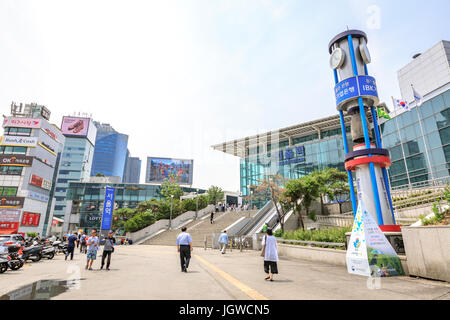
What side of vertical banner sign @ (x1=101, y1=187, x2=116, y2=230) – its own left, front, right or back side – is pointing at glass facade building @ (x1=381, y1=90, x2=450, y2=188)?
left

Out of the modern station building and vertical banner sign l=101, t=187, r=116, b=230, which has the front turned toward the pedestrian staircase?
the modern station building

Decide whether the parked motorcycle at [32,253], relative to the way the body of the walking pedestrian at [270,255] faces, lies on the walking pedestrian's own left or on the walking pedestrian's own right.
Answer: on the walking pedestrian's own left

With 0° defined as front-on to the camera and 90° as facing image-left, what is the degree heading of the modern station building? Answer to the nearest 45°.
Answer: approximately 45°

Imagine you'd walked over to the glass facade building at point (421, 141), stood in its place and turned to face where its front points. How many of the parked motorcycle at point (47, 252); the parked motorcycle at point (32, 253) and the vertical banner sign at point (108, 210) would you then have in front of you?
3

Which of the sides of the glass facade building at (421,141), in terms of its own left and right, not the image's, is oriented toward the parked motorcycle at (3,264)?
front

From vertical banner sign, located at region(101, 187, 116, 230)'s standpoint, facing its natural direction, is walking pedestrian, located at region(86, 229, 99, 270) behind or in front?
in front

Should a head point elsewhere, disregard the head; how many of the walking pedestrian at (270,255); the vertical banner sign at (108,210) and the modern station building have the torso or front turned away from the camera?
1

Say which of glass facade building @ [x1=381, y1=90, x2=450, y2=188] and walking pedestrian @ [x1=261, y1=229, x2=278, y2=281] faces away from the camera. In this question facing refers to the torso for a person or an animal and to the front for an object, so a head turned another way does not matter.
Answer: the walking pedestrian

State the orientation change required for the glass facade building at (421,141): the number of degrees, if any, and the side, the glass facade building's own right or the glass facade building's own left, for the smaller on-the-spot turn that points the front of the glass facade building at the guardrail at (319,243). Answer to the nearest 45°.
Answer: approximately 45° to the glass facade building's own left

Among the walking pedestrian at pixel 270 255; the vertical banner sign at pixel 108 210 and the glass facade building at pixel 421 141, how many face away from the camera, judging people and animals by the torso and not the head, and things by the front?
1

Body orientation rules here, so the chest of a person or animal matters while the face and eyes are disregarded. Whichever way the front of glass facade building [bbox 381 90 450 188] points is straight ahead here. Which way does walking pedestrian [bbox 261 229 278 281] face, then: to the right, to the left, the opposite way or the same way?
to the right

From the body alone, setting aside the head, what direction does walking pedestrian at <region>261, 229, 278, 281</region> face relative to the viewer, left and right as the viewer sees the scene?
facing away from the viewer

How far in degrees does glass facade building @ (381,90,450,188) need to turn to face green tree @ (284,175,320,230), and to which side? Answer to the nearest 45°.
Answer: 0° — it already faces it

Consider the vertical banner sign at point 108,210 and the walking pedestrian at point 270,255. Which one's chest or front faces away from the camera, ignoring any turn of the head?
the walking pedestrian

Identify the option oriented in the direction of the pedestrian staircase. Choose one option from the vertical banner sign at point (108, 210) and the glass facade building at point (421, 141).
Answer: the glass facade building

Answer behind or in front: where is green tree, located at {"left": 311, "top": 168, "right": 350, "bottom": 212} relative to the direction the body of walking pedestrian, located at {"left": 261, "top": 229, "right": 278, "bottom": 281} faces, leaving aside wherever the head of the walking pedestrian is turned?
in front

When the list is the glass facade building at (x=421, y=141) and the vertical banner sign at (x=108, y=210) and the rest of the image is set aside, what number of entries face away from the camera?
0
